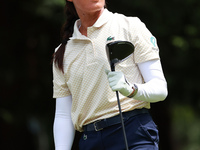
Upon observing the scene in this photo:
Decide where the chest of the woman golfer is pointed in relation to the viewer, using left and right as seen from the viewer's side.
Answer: facing the viewer and to the left of the viewer
